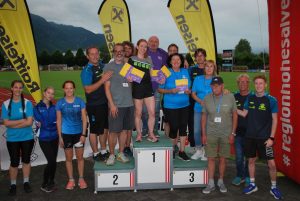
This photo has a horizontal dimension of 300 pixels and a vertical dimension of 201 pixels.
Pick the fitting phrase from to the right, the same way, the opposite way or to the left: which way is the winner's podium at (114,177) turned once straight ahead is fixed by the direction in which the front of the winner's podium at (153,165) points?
the same way

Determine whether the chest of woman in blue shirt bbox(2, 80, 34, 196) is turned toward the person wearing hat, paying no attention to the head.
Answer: no

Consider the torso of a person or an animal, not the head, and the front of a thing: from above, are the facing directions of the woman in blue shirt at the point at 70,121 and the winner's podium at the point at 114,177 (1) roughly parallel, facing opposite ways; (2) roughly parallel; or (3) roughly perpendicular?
roughly parallel

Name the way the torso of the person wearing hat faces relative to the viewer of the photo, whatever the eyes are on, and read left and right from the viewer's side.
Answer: facing the viewer

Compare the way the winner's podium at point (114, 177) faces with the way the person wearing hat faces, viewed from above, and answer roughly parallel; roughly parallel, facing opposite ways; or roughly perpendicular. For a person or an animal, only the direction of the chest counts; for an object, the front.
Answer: roughly parallel

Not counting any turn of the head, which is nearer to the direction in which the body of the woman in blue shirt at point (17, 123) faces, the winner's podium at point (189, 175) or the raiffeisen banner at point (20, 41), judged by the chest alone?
the winner's podium

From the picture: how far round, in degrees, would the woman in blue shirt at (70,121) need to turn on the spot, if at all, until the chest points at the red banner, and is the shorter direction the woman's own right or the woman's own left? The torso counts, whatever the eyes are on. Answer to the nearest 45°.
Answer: approximately 90° to the woman's own left

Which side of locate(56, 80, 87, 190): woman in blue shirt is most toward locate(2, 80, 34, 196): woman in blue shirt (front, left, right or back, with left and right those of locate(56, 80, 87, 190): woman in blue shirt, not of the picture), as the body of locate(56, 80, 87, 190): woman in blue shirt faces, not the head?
right

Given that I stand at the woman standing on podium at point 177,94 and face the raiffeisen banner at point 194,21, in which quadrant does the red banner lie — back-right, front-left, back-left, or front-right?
front-right

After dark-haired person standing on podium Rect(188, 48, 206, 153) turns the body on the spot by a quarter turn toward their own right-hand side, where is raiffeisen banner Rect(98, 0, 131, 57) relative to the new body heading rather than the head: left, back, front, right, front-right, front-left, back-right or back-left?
front-right

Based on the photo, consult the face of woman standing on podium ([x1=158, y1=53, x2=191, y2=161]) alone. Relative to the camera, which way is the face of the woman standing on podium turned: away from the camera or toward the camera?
toward the camera

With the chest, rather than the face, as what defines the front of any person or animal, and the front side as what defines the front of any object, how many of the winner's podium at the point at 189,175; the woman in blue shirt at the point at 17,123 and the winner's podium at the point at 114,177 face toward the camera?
3

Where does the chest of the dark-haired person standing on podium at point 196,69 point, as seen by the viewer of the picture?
toward the camera

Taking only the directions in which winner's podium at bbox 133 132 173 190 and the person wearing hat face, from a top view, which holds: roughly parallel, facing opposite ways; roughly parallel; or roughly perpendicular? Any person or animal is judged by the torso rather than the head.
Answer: roughly parallel

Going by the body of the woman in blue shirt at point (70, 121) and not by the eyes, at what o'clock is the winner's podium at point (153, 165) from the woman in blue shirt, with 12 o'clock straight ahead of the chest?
The winner's podium is roughly at 9 o'clock from the woman in blue shirt.

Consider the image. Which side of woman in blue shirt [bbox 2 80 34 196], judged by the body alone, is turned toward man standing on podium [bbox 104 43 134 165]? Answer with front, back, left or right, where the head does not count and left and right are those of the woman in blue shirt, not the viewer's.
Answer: left

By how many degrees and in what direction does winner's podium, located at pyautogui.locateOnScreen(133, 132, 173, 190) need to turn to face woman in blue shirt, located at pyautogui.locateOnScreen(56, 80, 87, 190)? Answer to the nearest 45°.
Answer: approximately 90° to its right

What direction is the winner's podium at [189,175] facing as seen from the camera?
toward the camera

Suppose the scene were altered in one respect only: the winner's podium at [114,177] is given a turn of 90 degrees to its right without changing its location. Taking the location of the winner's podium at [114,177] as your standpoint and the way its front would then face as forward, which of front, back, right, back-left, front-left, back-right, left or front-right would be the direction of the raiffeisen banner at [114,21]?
right
